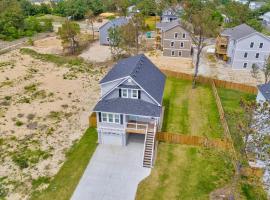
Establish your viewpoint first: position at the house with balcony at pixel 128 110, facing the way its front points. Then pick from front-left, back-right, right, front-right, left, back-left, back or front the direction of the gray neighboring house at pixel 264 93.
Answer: left

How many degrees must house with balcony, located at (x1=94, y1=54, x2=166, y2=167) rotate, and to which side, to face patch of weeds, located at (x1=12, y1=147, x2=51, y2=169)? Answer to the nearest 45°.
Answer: approximately 90° to its right

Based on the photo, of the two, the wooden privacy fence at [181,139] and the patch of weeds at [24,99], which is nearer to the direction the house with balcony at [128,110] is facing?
the wooden privacy fence

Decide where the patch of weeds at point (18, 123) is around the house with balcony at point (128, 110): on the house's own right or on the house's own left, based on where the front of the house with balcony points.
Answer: on the house's own right

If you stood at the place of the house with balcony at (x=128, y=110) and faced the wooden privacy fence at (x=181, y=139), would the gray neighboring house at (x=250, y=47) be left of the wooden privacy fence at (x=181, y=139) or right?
left

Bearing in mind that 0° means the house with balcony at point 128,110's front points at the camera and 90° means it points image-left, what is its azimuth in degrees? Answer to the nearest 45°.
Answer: approximately 0°

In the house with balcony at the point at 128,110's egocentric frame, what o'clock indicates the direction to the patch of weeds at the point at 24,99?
The patch of weeds is roughly at 4 o'clock from the house with balcony.
